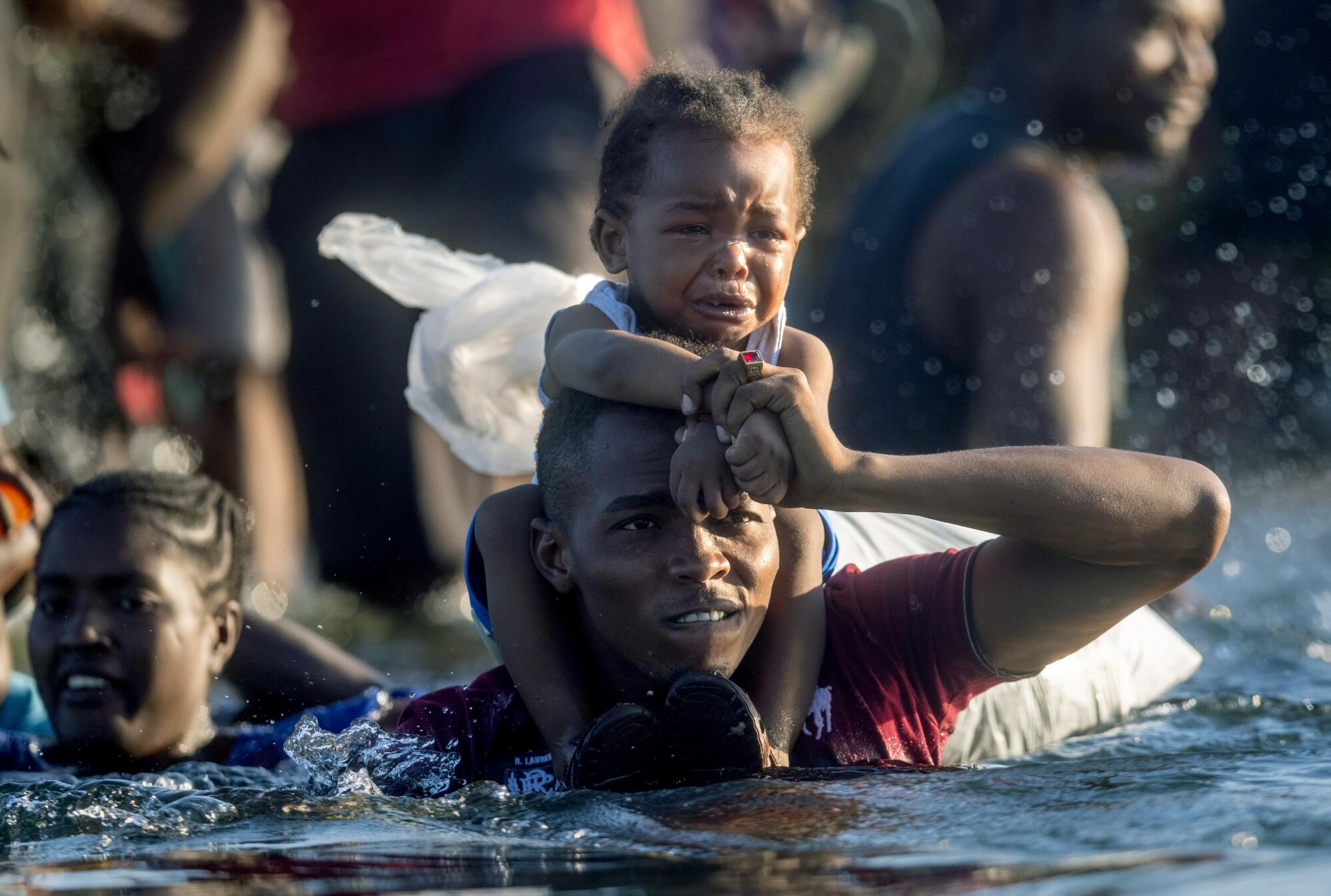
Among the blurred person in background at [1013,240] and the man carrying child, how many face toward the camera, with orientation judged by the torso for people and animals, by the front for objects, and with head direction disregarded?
1

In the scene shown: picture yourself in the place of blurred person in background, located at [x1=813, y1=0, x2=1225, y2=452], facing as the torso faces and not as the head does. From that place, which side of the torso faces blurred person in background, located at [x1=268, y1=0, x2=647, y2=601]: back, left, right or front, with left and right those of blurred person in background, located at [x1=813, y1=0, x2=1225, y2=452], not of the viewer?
back

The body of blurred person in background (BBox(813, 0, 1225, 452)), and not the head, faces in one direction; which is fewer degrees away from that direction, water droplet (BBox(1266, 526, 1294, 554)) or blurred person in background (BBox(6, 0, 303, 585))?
the water droplet

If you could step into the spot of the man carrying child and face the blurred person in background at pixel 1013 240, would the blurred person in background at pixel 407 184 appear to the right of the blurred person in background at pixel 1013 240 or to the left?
left

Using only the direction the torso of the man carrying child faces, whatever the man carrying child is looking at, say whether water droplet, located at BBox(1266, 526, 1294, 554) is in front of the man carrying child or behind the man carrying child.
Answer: behind

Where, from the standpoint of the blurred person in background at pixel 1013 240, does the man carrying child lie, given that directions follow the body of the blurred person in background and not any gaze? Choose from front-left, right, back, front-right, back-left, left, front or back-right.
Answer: right

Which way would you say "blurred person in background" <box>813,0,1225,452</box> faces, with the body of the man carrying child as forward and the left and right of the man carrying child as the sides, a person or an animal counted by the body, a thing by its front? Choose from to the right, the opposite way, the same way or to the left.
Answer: to the left

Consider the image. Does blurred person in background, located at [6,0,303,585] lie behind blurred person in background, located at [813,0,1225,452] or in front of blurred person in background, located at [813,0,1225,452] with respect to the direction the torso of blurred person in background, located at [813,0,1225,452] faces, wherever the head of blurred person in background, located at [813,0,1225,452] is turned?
behind

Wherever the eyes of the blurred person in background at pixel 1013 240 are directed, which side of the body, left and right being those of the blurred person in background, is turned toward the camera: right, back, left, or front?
right
